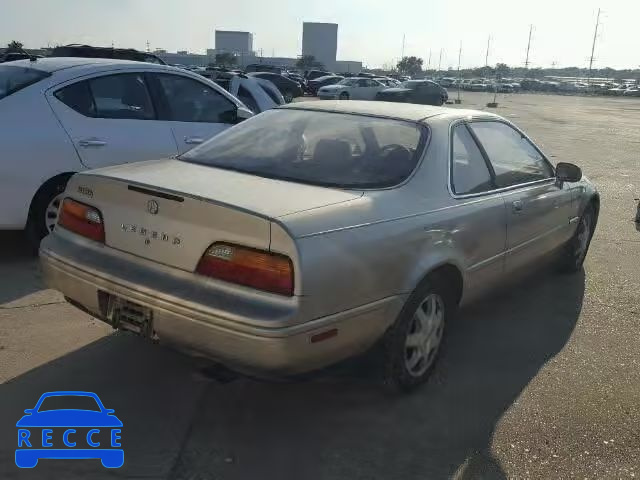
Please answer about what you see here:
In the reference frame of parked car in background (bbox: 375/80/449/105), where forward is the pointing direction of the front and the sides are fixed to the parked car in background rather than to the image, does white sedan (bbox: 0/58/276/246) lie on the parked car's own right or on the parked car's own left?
on the parked car's own left

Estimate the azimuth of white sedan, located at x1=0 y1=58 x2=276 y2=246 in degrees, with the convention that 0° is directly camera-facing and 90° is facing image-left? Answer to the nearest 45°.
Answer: approximately 225°

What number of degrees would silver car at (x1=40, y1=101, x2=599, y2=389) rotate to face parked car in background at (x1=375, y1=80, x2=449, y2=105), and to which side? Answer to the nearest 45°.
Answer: approximately 45° to its left

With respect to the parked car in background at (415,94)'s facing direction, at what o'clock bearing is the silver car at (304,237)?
The silver car is roughly at 9 o'clock from the parked car in background.

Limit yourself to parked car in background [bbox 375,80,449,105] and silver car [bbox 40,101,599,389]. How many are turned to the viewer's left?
1

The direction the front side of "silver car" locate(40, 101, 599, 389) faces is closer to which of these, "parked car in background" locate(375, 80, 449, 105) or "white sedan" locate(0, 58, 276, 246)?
the parked car in background

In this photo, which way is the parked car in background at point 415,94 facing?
to the viewer's left

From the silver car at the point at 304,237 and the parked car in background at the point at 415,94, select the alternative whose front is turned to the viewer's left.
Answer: the parked car in background

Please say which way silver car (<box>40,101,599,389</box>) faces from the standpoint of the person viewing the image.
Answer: facing away from the viewer and to the right of the viewer

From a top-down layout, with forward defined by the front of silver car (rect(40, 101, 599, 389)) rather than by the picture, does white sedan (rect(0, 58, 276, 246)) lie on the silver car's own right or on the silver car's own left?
on the silver car's own left

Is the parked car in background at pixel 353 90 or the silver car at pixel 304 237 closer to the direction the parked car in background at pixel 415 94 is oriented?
the parked car in background
